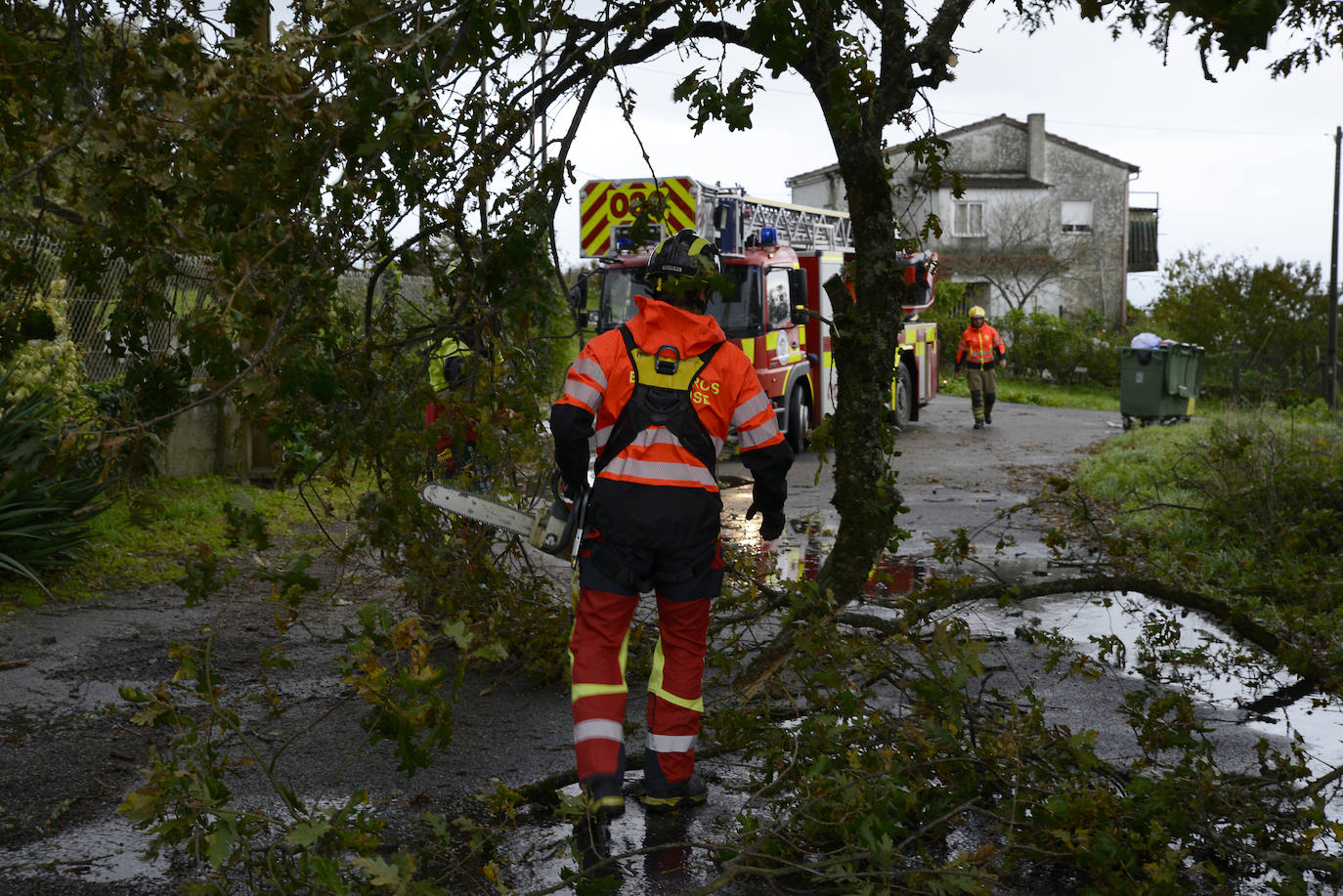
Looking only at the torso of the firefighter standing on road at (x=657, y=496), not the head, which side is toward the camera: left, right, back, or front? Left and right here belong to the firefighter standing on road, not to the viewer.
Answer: back

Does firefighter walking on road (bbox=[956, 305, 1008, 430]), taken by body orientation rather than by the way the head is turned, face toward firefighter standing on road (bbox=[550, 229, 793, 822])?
yes

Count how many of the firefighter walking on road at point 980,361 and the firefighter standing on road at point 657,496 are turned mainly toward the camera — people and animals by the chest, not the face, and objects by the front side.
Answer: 1

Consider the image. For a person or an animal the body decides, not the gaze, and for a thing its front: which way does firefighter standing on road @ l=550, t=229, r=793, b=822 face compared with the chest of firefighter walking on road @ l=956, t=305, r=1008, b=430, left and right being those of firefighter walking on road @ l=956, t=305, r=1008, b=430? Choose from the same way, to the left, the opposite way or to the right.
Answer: the opposite way

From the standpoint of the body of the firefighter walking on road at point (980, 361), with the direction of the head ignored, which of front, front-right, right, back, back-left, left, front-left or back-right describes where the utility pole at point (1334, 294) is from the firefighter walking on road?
back-left

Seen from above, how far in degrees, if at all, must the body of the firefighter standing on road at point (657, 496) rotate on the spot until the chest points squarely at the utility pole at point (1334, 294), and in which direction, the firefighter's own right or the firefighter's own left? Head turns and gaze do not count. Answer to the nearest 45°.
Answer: approximately 45° to the firefighter's own right

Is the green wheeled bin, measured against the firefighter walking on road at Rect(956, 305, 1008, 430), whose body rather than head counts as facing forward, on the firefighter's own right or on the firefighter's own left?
on the firefighter's own left

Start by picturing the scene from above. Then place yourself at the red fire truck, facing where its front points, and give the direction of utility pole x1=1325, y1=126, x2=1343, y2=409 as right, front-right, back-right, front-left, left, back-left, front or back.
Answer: back

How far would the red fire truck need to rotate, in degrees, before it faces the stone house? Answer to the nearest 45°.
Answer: approximately 135° to its right

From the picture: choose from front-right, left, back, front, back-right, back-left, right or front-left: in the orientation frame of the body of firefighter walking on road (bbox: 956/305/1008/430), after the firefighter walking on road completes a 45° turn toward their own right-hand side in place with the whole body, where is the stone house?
back-right

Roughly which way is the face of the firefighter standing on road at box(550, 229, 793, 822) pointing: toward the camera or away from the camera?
away from the camera

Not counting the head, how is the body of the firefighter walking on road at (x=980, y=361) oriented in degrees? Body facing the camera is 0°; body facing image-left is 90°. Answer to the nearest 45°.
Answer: approximately 0°
